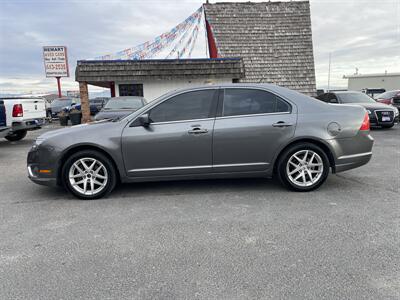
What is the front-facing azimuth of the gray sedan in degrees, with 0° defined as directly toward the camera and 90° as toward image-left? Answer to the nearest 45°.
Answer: approximately 90°

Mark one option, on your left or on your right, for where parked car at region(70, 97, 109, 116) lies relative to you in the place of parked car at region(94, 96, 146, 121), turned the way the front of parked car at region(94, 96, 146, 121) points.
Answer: on your right

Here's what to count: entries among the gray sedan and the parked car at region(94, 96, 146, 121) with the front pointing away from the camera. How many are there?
0

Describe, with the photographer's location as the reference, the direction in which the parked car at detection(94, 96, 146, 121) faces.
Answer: facing the viewer and to the left of the viewer

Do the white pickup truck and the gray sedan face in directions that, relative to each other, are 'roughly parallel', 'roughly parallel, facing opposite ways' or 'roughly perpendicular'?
roughly parallel

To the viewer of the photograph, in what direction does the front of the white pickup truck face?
facing away from the viewer and to the left of the viewer

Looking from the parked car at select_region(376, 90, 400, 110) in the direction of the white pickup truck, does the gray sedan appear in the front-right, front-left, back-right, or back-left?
front-left

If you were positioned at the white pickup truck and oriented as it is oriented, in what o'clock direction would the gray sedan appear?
The gray sedan is roughly at 7 o'clock from the white pickup truck.

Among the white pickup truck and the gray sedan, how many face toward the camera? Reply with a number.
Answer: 0

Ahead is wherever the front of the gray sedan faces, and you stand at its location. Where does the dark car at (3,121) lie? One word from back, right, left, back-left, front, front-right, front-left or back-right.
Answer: front-right

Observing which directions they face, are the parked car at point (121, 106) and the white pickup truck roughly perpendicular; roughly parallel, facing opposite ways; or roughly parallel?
roughly perpendicular
